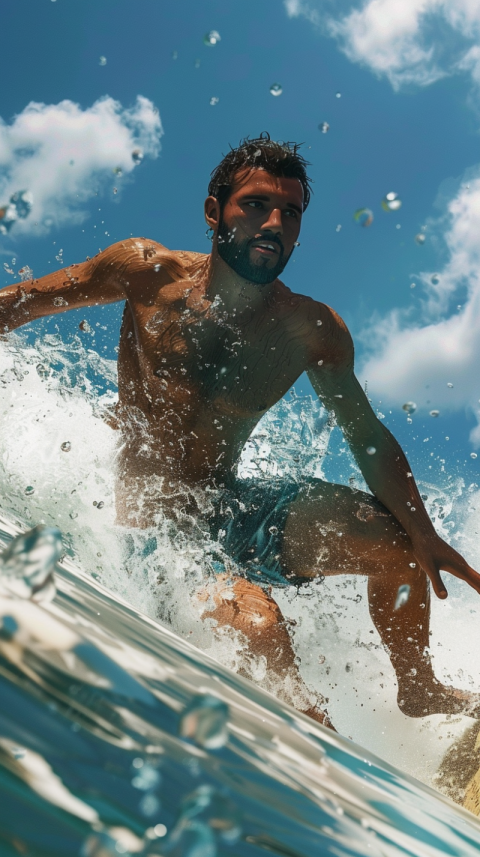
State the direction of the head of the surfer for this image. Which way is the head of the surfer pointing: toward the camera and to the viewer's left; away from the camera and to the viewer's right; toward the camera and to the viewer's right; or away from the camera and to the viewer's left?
toward the camera and to the viewer's right

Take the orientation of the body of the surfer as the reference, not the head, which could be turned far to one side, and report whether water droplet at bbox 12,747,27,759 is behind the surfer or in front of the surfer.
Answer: in front

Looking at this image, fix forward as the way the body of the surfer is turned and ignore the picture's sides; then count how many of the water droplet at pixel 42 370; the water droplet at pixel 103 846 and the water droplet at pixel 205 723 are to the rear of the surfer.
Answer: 1

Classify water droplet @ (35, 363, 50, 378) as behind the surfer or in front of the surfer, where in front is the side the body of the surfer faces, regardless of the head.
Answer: behind

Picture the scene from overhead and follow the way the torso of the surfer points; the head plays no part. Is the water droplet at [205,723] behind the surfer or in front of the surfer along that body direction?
in front

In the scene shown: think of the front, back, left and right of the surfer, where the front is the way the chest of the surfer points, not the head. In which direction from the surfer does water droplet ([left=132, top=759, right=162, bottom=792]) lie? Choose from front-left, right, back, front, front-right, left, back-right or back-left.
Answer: front-right

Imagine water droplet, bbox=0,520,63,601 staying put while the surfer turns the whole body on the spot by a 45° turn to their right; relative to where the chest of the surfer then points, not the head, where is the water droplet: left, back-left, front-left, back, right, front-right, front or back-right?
front

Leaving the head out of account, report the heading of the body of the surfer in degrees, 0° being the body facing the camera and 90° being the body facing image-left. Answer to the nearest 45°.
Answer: approximately 315°

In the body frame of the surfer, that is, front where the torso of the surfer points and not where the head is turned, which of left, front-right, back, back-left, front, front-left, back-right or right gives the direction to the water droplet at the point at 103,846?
front-right

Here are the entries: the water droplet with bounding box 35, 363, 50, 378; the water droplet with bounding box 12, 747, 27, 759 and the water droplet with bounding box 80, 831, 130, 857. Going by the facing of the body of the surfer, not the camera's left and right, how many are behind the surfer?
1
